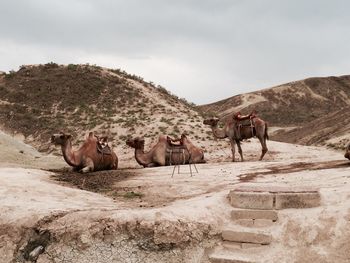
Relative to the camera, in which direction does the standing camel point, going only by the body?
to the viewer's left

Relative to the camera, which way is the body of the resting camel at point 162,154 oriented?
to the viewer's left

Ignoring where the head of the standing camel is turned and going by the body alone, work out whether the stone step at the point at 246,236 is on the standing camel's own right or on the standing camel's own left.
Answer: on the standing camel's own left

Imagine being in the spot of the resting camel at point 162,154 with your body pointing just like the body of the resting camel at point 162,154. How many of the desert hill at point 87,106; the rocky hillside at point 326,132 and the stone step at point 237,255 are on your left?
1

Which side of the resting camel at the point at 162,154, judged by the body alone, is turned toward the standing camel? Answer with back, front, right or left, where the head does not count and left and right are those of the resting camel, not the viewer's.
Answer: back

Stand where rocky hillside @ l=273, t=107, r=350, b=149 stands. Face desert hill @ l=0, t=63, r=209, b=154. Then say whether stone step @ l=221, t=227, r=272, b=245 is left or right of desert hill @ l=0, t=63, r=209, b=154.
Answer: left

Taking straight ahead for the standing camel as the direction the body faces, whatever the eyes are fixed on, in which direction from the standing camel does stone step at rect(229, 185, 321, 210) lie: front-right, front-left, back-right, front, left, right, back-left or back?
left

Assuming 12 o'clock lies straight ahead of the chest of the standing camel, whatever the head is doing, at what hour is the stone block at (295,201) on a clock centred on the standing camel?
The stone block is roughly at 9 o'clock from the standing camel.

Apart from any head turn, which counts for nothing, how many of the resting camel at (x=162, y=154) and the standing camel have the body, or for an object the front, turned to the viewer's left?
2

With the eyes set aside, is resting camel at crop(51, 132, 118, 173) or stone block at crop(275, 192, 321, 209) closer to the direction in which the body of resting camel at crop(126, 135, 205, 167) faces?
the resting camel

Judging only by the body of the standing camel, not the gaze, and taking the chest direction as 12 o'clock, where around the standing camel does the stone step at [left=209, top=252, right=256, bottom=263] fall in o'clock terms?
The stone step is roughly at 9 o'clock from the standing camel.

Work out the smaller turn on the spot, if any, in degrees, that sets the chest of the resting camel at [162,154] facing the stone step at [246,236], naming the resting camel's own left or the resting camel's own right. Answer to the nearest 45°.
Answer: approximately 90° to the resting camel's own left

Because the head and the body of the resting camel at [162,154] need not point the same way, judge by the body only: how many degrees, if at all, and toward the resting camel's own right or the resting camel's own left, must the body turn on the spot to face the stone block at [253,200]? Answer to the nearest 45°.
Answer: approximately 90° to the resting camel's own left
